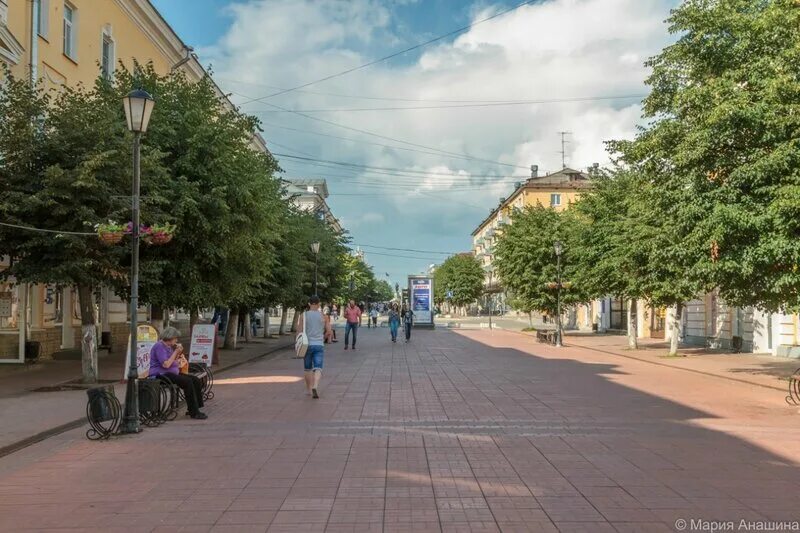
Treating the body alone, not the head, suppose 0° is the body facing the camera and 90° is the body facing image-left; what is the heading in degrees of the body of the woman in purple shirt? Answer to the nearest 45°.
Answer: approximately 270°

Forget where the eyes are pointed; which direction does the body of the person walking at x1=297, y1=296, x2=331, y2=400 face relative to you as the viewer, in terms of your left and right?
facing away from the viewer

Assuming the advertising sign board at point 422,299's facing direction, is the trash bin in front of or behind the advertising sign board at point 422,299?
in front

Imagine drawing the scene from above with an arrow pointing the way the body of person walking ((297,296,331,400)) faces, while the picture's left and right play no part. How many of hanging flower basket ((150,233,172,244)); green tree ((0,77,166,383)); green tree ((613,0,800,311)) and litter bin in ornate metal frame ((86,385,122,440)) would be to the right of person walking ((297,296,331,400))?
1

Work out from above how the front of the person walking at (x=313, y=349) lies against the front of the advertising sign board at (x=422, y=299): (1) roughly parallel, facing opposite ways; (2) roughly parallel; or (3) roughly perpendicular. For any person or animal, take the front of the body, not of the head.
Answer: roughly parallel, facing opposite ways

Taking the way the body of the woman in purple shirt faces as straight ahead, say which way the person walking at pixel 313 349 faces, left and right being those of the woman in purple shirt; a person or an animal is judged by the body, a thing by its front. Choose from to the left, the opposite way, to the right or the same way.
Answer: to the left

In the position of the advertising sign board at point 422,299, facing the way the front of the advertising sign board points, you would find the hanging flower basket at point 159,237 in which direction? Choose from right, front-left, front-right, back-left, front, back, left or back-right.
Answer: front

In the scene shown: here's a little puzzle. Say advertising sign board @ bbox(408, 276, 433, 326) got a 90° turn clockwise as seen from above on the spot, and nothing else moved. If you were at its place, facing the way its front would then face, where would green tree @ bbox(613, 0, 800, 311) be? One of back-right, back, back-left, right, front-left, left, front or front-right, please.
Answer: left

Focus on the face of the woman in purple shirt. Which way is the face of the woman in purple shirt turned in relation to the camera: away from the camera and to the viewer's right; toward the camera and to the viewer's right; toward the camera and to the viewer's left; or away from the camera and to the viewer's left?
toward the camera and to the viewer's right

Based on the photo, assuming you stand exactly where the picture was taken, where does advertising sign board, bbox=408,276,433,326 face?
facing the viewer

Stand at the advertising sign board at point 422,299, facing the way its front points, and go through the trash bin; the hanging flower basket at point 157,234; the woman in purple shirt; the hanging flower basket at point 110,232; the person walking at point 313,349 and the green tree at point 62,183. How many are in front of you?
6

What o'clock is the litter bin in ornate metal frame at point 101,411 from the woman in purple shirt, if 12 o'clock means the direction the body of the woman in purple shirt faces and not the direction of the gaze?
The litter bin in ornate metal frame is roughly at 4 o'clock from the woman in purple shirt.

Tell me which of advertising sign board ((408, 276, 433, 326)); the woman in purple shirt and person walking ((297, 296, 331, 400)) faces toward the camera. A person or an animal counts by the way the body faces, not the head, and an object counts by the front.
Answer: the advertising sign board

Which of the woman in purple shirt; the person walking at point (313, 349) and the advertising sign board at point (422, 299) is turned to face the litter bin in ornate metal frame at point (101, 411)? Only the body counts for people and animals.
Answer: the advertising sign board

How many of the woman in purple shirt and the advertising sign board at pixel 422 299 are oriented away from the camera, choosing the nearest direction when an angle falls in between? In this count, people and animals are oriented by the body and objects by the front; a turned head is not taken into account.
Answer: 0

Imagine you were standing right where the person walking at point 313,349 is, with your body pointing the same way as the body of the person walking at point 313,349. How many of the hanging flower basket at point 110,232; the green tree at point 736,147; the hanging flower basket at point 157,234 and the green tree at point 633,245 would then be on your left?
2

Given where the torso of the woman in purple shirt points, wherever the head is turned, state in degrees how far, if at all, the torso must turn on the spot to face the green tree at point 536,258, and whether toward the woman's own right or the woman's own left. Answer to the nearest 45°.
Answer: approximately 45° to the woman's own left
